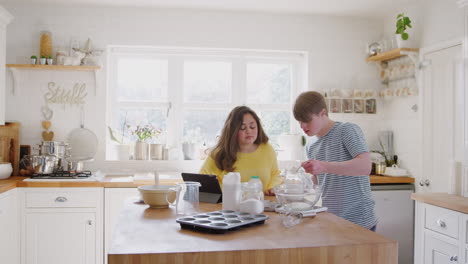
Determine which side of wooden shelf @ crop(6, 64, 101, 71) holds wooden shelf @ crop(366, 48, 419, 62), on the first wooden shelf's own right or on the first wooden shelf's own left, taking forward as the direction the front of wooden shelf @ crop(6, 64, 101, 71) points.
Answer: on the first wooden shelf's own left

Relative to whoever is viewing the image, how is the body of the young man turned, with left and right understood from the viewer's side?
facing the viewer and to the left of the viewer

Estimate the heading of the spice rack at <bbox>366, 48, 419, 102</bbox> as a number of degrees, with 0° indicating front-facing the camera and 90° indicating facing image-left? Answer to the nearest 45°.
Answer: approximately 45°

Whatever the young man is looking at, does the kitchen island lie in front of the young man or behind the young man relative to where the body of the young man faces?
in front
